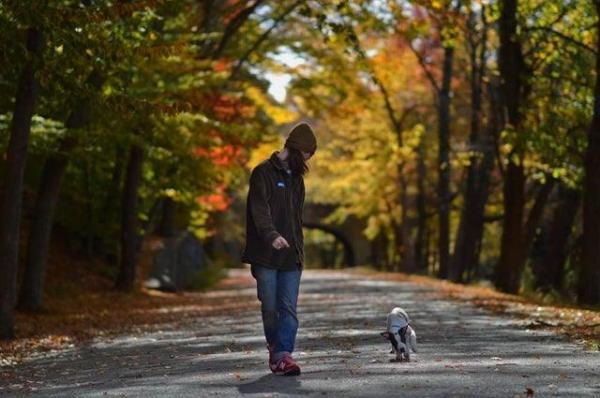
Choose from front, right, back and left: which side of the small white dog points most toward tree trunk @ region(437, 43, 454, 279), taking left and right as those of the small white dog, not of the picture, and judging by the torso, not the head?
back

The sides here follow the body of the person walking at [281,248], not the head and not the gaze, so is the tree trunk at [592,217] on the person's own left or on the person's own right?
on the person's own left

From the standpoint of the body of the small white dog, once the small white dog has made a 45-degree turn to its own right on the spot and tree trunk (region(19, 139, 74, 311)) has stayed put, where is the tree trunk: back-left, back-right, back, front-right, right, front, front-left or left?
right

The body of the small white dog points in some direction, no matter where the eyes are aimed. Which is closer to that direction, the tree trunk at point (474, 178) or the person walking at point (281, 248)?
the person walking

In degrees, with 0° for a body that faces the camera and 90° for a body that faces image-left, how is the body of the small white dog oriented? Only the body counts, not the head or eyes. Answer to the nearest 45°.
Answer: approximately 0°

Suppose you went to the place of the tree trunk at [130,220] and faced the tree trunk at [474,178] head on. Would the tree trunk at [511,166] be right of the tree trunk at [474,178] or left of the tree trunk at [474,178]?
right

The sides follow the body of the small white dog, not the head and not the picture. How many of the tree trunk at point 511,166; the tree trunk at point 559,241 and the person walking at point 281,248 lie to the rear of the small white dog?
2

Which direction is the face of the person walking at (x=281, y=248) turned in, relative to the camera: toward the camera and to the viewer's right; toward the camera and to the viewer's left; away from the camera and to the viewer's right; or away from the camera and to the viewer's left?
toward the camera and to the viewer's right

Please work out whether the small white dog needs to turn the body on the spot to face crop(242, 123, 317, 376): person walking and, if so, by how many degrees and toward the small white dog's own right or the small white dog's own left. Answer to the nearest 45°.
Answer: approximately 45° to the small white dog's own right

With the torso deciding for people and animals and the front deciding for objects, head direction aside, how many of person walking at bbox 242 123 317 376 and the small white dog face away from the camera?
0

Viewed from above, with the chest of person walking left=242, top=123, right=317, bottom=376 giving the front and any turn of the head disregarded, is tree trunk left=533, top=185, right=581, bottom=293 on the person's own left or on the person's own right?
on the person's own left
